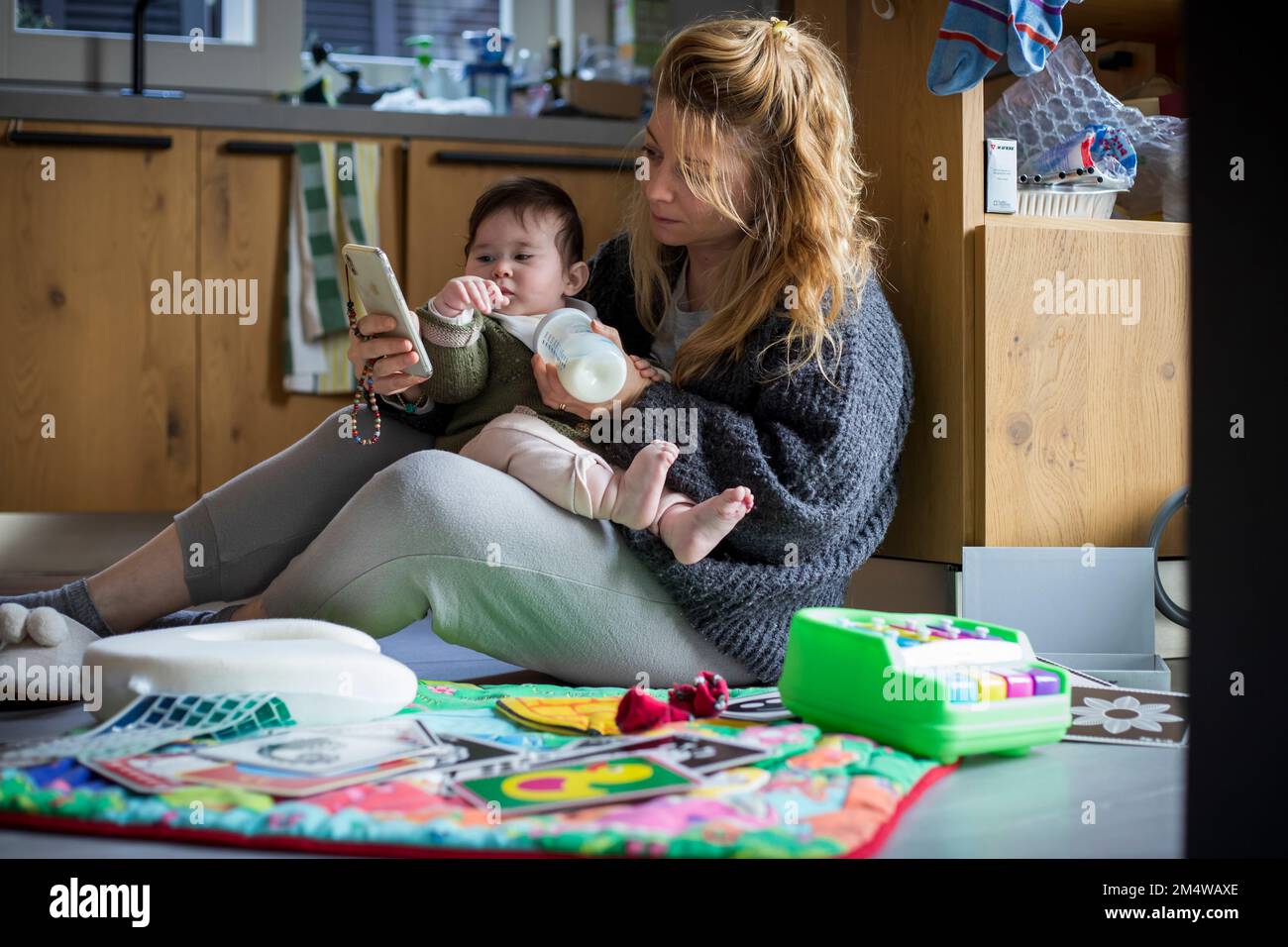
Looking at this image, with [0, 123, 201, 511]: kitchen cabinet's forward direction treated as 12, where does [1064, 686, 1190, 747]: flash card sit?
The flash card is roughly at 11 o'clock from the kitchen cabinet.

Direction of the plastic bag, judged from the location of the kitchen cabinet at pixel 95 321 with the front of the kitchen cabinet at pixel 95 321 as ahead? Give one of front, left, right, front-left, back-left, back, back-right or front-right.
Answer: front-left

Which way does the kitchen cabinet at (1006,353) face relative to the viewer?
toward the camera

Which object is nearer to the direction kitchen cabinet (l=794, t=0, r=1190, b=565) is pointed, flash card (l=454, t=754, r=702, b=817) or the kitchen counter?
the flash card

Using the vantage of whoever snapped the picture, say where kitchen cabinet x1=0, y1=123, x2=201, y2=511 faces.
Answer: facing the viewer

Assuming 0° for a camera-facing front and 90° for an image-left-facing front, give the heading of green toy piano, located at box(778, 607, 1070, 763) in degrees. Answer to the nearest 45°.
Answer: approximately 315°

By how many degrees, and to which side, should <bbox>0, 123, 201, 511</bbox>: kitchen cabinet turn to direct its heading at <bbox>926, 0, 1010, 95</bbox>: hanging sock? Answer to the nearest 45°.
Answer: approximately 45° to its left

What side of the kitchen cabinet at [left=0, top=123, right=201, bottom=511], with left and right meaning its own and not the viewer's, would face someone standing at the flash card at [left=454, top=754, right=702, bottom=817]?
front

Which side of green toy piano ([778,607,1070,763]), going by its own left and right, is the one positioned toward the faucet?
back

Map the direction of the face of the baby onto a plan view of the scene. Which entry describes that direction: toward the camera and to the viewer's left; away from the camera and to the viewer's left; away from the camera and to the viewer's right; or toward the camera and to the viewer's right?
toward the camera and to the viewer's left

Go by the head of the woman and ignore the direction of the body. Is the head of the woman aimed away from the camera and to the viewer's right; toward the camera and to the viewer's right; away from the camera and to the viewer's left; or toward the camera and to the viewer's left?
toward the camera and to the viewer's left

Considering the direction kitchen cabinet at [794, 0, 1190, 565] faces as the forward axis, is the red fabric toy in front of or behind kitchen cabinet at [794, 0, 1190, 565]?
in front
